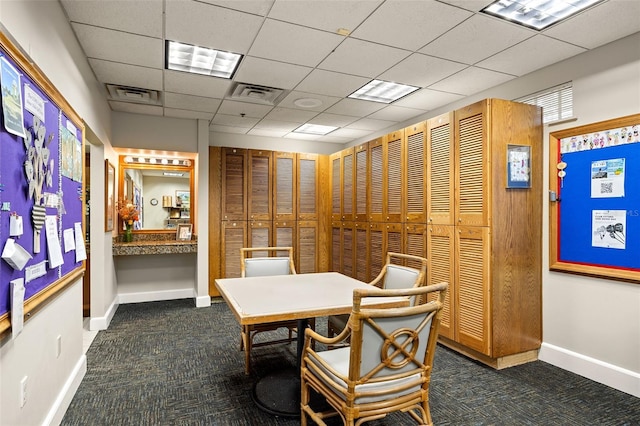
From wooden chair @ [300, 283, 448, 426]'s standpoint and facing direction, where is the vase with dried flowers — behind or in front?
in front

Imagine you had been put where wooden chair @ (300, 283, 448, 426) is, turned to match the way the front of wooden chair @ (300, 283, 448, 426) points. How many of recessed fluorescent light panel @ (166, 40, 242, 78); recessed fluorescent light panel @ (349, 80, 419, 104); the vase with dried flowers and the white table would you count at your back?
0

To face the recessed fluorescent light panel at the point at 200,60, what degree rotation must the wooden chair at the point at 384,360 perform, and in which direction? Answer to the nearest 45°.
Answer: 0° — it already faces it

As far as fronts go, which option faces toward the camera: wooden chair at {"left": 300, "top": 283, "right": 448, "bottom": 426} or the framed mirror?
the framed mirror

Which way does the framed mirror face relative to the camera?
toward the camera

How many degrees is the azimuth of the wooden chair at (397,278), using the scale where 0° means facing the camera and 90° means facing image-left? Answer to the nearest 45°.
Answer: approximately 45°

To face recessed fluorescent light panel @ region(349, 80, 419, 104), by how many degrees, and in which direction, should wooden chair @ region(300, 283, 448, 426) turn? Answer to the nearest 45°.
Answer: approximately 45° to its right

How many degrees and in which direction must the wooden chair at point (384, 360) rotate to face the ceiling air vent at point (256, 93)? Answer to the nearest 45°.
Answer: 0° — it already faces it

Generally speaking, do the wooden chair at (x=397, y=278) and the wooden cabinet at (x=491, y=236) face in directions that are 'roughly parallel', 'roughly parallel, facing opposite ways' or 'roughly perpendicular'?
roughly parallel

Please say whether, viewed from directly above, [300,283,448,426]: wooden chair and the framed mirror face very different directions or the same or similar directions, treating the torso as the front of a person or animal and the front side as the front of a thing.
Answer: very different directions

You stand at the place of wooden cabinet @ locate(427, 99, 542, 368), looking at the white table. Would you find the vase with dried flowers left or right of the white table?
right

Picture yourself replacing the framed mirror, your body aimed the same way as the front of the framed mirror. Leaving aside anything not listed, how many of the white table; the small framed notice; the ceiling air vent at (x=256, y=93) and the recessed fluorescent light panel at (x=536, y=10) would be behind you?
0

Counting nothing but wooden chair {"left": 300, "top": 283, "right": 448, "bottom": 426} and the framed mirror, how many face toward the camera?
1

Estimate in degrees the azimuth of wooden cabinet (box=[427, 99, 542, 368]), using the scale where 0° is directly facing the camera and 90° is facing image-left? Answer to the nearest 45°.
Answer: approximately 45°

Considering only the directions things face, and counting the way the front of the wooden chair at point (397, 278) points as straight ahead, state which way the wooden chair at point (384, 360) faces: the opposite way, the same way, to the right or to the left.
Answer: to the right

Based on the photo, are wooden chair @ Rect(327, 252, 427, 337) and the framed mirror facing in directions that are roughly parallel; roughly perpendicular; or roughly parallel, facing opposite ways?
roughly perpendicular

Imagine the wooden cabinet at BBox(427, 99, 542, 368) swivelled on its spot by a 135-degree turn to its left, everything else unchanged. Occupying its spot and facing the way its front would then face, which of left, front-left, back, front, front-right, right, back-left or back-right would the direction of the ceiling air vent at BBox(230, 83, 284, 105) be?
back

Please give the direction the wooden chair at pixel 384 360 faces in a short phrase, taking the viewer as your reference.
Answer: facing away from the viewer and to the left of the viewer

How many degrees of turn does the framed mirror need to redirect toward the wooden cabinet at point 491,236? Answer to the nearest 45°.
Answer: approximately 45° to its left

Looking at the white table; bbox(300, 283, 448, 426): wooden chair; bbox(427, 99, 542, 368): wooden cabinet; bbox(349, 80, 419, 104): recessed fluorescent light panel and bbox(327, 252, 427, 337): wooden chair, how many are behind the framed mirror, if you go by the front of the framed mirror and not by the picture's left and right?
0
